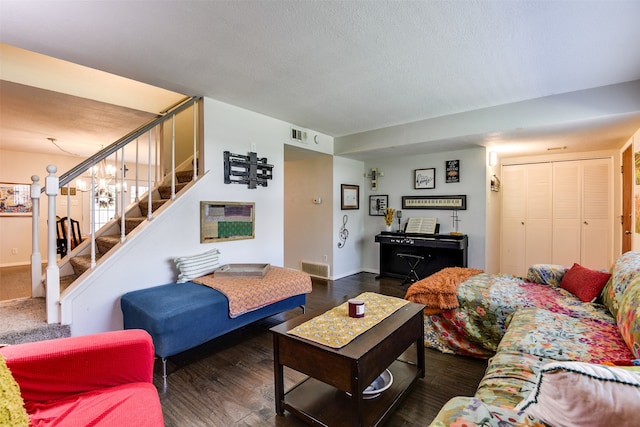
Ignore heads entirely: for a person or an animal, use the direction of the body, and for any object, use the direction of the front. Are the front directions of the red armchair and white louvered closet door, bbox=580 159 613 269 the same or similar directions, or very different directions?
very different directions

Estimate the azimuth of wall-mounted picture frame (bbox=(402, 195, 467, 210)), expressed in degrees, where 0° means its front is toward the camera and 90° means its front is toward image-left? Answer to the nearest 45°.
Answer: approximately 0°

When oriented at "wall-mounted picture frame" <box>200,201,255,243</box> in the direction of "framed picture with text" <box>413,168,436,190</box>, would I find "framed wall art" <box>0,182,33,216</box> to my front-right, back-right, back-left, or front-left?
back-left

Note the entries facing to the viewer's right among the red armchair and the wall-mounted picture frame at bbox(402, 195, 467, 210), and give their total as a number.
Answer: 1

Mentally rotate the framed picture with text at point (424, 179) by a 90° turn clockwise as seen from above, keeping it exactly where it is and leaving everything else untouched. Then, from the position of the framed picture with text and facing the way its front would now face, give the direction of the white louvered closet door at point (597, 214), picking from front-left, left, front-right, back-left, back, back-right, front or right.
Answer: back

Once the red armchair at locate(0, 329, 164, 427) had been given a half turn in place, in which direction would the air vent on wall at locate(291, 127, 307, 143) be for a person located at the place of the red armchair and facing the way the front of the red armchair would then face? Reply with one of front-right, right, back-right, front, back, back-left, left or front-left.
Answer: back-right

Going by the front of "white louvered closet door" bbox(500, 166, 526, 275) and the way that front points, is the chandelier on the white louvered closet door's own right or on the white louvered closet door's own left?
on the white louvered closet door's own right

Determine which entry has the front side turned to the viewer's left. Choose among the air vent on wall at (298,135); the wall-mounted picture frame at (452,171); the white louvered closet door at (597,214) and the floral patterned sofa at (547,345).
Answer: the floral patterned sofa

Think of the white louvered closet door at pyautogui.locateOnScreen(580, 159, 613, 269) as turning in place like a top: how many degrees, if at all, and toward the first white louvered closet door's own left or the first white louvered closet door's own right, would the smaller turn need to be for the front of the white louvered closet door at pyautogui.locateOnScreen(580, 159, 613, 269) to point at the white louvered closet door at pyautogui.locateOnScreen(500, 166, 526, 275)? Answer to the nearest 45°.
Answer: approximately 90° to the first white louvered closet door's own right

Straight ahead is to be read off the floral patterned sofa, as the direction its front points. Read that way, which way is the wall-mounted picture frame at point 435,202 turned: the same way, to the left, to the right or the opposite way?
to the left

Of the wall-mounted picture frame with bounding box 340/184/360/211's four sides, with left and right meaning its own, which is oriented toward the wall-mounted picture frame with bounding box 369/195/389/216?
left

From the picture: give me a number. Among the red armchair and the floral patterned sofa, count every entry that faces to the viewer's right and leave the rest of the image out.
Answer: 1

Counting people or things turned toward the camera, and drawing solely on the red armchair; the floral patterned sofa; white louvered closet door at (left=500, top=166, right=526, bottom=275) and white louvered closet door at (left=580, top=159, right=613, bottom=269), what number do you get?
2
